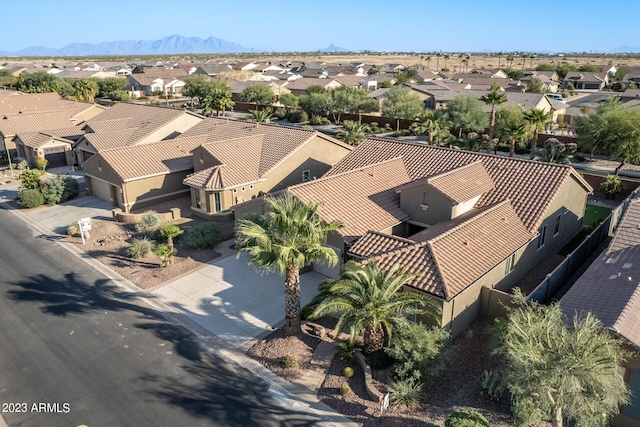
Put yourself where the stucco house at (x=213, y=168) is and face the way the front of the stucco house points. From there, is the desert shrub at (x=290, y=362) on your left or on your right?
on your left

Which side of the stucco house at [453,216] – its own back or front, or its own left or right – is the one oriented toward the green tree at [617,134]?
back

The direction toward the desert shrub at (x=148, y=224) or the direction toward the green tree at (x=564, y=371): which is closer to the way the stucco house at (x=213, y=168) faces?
the desert shrub

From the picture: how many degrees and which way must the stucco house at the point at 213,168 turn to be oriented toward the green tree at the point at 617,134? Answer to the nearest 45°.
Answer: approximately 135° to its left

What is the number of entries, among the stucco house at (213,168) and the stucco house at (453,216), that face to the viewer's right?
0

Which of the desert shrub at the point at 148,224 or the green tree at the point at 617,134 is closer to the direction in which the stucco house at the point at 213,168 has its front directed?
the desert shrub

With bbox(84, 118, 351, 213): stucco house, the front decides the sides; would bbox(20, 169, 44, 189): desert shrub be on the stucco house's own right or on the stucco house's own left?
on the stucco house's own right

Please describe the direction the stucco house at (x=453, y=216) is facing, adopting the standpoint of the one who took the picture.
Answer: facing the viewer and to the left of the viewer

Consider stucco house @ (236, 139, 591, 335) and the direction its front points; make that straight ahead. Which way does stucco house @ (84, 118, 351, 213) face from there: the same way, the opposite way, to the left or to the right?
the same way

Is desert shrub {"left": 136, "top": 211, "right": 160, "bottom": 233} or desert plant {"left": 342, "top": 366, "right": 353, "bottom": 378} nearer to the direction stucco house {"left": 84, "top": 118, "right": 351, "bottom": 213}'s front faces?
the desert shrub

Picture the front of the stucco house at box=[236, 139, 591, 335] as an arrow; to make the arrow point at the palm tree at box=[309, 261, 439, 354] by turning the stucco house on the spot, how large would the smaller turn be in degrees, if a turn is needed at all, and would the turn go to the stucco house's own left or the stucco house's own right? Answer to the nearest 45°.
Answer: approximately 45° to the stucco house's own left

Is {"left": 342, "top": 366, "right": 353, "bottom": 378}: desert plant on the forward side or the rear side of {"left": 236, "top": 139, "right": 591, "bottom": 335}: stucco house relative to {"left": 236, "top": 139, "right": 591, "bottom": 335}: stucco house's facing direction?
on the forward side

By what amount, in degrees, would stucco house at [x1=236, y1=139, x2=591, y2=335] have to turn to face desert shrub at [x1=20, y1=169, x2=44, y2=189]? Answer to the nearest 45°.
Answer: approximately 45° to its right

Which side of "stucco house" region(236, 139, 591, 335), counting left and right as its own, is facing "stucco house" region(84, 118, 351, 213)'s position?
right

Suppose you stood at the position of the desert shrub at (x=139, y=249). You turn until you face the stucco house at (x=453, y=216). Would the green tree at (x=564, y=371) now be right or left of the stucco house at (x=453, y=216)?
right

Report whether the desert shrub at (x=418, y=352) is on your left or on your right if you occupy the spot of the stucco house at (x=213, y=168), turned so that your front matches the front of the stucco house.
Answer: on your left

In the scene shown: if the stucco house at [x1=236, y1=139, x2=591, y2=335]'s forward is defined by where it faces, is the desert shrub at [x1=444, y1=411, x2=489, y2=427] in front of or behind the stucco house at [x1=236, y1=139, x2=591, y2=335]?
in front

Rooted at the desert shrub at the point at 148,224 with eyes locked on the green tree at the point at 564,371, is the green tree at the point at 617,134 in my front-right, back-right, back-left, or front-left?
front-left

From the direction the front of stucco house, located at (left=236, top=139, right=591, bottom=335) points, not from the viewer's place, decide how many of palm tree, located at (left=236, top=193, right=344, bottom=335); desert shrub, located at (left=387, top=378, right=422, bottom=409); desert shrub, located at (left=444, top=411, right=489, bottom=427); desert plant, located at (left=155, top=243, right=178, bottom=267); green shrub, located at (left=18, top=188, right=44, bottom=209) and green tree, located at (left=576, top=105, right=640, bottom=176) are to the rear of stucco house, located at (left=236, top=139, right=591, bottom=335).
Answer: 1

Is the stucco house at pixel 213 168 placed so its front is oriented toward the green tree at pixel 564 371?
no

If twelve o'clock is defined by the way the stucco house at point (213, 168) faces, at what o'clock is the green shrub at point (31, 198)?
The green shrub is roughly at 2 o'clock from the stucco house.
